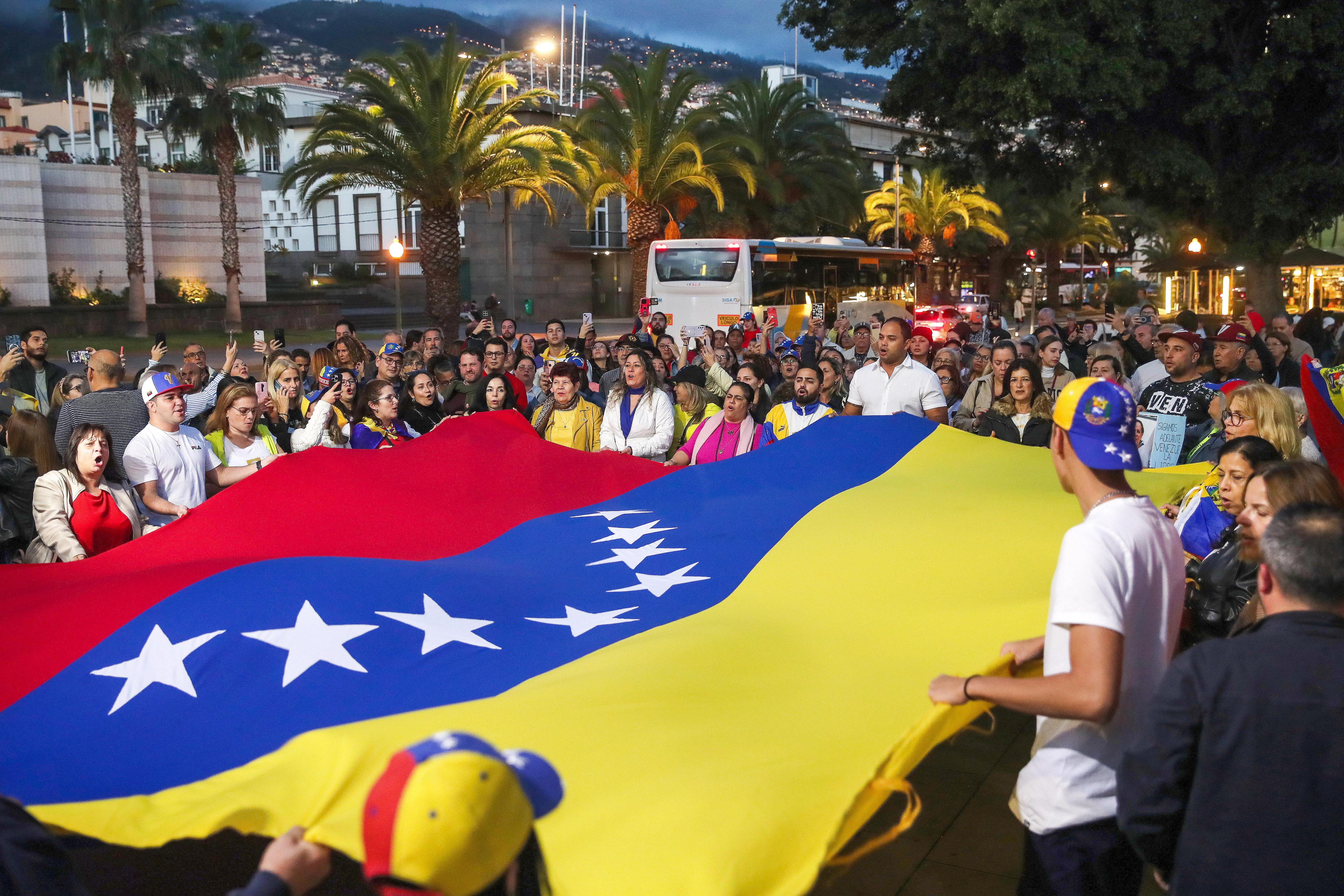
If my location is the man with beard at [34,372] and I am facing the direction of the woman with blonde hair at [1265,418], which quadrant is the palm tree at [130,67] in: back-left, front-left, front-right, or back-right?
back-left

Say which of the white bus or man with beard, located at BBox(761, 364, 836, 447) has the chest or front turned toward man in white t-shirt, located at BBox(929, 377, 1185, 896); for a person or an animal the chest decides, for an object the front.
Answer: the man with beard

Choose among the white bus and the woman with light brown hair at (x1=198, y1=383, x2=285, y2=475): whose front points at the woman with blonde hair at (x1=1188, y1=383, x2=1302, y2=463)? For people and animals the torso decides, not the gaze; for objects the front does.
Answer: the woman with light brown hair at (x1=198, y1=383, x2=285, y2=475)

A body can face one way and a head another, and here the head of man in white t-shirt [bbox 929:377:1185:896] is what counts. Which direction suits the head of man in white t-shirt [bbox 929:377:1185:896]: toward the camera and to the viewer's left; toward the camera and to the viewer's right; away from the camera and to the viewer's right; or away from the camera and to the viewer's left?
away from the camera and to the viewer's left

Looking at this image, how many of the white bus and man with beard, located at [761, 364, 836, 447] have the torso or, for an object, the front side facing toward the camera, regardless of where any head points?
1

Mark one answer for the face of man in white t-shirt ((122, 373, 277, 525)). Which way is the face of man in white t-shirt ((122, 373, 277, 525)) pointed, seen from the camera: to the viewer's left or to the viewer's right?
to the viewer's right
